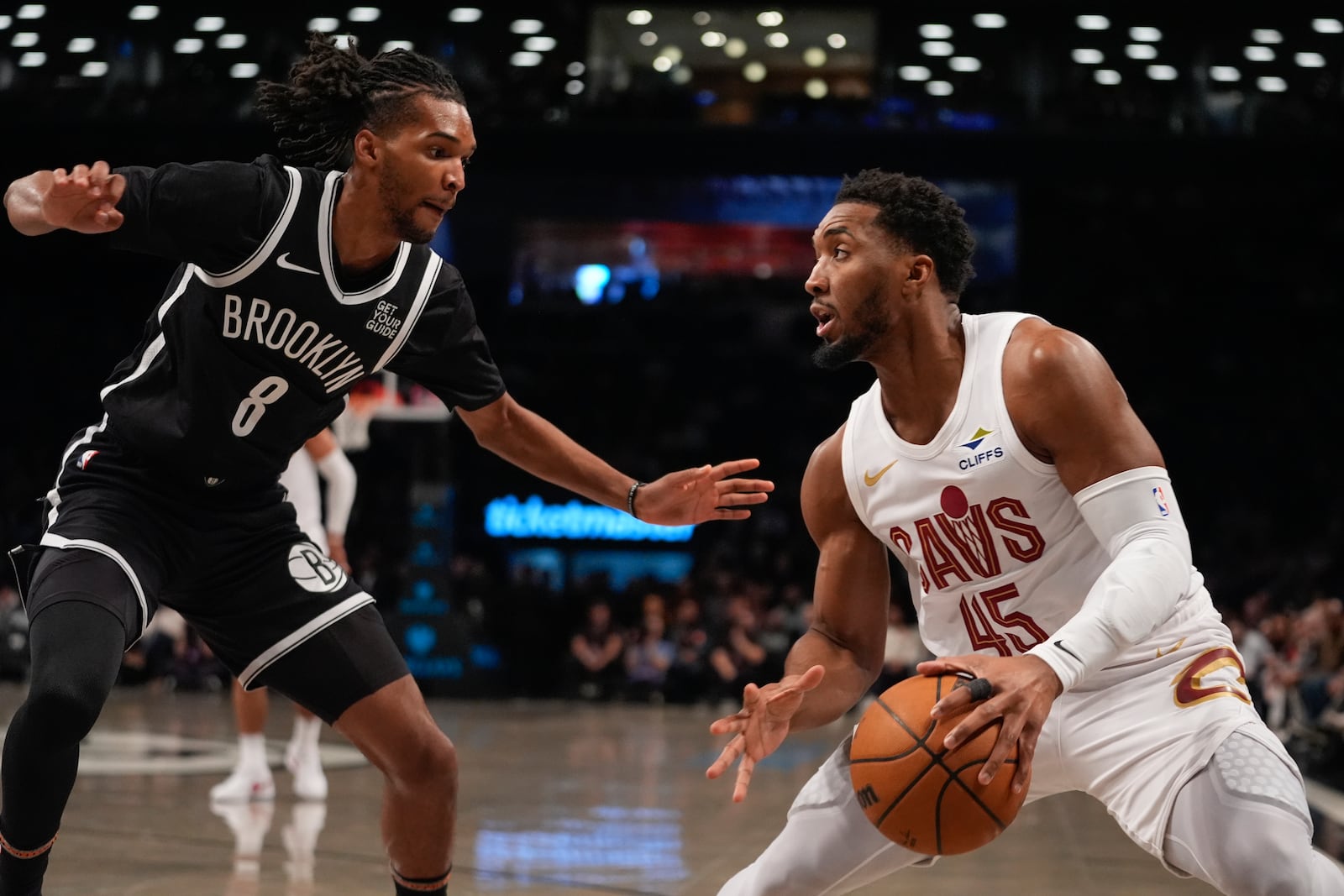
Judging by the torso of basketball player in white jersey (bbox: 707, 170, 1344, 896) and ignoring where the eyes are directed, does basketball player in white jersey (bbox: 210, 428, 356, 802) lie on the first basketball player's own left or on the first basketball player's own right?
on the first basketball player's own right

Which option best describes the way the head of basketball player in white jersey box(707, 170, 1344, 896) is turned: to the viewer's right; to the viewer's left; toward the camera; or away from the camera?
to the viewer's left

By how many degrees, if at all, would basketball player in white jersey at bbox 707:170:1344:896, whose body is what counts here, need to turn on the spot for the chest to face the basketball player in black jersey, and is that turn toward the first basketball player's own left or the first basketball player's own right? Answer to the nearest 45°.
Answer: approximately 45° to the first basketball player's own right

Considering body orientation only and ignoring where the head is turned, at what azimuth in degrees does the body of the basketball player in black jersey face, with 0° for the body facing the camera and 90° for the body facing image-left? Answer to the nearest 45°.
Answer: approximately 315°

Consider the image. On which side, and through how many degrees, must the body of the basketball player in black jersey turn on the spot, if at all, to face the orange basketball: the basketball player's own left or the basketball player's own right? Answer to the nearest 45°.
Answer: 0° — they already face it
